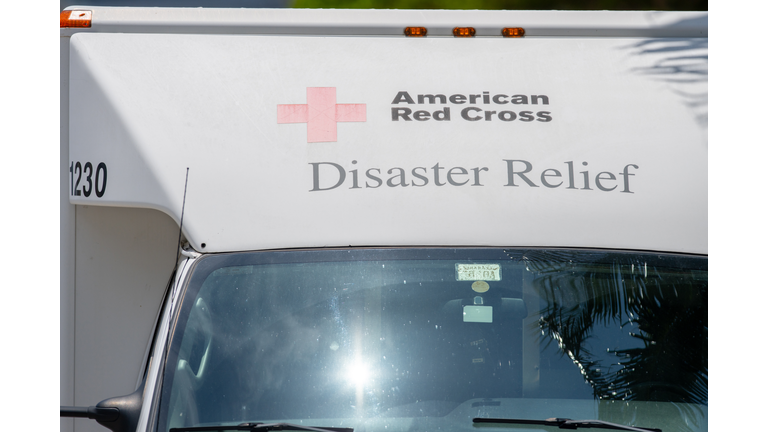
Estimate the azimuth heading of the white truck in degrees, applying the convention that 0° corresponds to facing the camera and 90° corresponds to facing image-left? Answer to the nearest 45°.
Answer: approximately 0°
